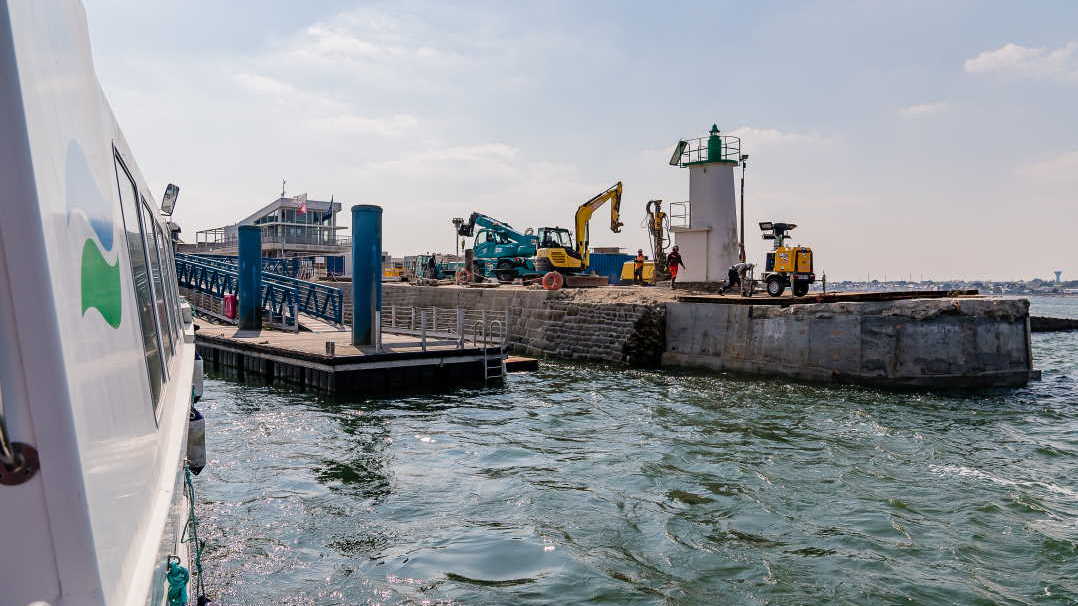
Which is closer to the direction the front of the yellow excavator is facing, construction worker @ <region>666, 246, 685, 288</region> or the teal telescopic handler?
the construction worker

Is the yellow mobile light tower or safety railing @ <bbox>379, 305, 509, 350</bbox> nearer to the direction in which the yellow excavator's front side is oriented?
the yellow mobile light tower

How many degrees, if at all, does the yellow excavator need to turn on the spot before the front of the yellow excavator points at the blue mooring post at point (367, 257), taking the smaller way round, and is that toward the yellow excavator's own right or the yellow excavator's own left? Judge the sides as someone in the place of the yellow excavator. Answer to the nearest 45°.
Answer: approximately 90° to the yellow excavator's own right

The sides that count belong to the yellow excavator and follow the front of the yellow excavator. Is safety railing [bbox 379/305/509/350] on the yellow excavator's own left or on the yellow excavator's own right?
on the yellow excavator's own right

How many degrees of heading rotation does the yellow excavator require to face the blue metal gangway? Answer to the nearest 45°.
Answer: approximately 135° to its right

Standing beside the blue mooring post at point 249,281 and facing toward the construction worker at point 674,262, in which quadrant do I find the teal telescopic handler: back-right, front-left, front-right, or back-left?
front-left

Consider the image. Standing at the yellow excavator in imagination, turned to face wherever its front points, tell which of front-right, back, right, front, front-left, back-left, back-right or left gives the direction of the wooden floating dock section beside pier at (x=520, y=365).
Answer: right

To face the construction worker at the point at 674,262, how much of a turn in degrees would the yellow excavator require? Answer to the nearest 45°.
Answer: approximately 45° to its right

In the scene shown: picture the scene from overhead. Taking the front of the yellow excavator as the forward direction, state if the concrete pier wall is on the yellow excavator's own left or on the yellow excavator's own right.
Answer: on the yellow excavator's own right

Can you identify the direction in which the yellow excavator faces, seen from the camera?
facing to the right of the viewer

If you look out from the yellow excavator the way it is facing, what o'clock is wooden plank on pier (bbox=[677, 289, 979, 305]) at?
The wooden plank on pier is roughly at 2 o'clock from the yellow excavator.

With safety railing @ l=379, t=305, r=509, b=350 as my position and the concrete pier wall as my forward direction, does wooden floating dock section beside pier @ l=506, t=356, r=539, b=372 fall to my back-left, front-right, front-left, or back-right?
front-right

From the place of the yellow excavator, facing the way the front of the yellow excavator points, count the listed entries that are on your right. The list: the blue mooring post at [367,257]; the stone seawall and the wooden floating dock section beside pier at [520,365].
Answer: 3

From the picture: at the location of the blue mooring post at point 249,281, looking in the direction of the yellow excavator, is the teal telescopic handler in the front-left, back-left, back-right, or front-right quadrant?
front-left
